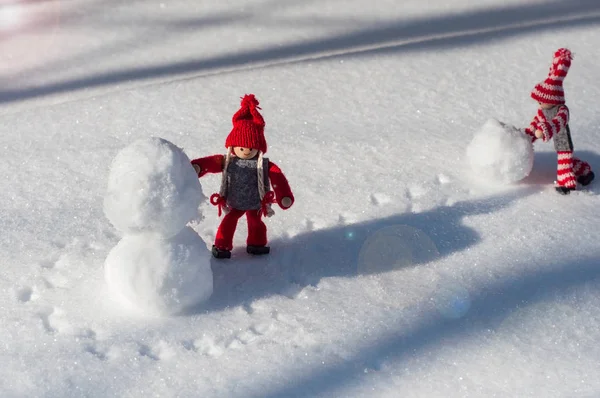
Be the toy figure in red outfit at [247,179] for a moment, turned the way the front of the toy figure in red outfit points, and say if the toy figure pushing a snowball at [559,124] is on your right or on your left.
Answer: on your left

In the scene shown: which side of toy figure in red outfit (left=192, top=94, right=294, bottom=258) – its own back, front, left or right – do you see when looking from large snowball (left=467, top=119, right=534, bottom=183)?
left

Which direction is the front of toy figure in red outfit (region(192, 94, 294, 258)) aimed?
toward the camera
